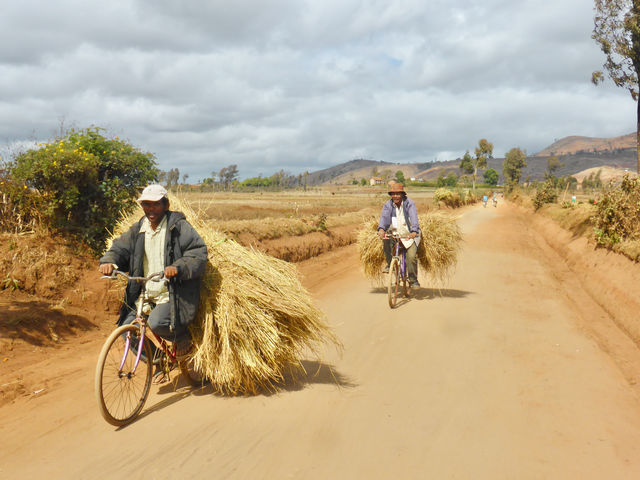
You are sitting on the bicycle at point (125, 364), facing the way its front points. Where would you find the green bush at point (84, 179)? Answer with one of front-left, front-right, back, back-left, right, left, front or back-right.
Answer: back-right

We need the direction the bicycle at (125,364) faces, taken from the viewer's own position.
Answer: facing the viewer and to the left of the viewer

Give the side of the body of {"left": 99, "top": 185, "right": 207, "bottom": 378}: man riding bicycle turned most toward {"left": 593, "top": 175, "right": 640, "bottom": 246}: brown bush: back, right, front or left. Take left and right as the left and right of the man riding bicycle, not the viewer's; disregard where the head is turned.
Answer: back

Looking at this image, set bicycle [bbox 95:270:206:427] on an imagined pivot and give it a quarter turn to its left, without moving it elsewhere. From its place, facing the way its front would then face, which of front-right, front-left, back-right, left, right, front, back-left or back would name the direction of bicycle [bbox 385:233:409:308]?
left

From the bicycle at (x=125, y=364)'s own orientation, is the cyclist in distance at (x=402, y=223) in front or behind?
behind

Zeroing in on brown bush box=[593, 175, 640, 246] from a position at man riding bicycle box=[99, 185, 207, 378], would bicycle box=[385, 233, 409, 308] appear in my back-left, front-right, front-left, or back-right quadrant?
front-left

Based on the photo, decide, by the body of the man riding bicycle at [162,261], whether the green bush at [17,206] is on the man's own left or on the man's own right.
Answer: on the man's own right
